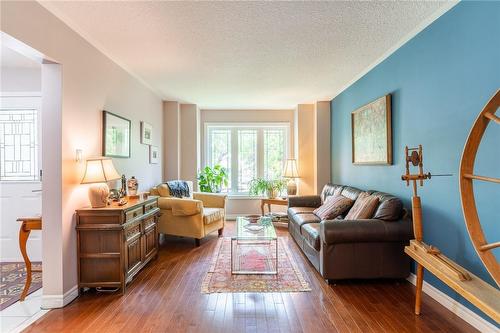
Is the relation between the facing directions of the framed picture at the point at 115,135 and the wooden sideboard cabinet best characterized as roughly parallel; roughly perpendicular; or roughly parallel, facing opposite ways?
roughly parallel

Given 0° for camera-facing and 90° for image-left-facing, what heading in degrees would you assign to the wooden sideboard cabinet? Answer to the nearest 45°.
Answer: approximately 315°

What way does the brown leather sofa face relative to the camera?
to the viewer's left

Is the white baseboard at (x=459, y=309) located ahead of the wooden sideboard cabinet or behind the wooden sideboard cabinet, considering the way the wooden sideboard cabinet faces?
ahead

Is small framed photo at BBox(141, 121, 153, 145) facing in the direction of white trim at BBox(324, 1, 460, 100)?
yes

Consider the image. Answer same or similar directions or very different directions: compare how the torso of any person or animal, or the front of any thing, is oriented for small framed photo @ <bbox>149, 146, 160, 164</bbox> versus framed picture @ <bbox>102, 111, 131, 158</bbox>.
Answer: same or similar directions

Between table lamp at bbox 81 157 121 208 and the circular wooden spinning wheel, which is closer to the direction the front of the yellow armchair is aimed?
the circular wooden spinning wheel

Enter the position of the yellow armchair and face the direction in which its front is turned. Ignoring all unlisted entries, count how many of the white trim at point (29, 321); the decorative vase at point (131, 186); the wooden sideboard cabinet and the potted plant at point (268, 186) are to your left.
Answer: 1

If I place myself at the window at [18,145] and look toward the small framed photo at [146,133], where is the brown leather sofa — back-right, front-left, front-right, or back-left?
front-right

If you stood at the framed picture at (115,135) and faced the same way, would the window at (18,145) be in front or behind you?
behind

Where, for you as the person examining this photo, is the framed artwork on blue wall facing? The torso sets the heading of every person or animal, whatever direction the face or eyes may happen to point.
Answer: facing the viewer and to the left of the viewer

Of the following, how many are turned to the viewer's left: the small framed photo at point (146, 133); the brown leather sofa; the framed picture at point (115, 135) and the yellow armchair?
1

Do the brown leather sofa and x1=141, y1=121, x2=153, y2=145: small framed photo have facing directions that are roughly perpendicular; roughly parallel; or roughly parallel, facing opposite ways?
roughly parallel, facing opposite ways

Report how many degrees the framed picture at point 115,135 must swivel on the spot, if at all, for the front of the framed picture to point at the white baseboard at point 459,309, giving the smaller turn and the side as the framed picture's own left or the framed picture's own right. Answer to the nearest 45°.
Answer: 0° — it already faces it

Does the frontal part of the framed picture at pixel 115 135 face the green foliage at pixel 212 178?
no

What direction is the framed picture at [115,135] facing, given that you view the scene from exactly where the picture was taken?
facing the viewer and to the right of the viewer

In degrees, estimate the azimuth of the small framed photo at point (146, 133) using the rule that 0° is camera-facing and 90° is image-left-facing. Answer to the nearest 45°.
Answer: approximately 315°

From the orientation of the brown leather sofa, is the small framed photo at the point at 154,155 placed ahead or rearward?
ahead
